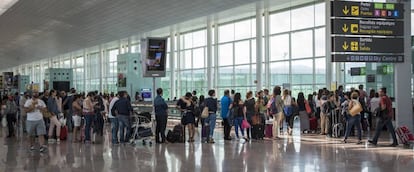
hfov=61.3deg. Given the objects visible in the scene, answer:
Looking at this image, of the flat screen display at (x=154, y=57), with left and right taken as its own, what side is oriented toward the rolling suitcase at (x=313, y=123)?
left

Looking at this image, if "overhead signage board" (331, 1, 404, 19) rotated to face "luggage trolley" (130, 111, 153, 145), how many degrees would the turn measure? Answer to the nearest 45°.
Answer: approximately 90° to its right

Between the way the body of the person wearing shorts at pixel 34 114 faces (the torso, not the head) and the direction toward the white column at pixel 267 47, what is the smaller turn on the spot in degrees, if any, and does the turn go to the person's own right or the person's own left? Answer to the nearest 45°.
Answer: approximately 135° to the person's own left

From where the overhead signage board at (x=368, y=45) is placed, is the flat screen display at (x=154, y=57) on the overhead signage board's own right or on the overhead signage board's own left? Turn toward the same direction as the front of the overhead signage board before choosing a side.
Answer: on the overhead signage board's own right

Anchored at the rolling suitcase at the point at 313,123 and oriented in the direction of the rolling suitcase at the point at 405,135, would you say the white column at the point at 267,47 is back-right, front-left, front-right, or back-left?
back-left

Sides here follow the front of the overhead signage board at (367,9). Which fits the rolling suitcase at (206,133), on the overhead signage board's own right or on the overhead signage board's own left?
on the overhead signage board's own right
